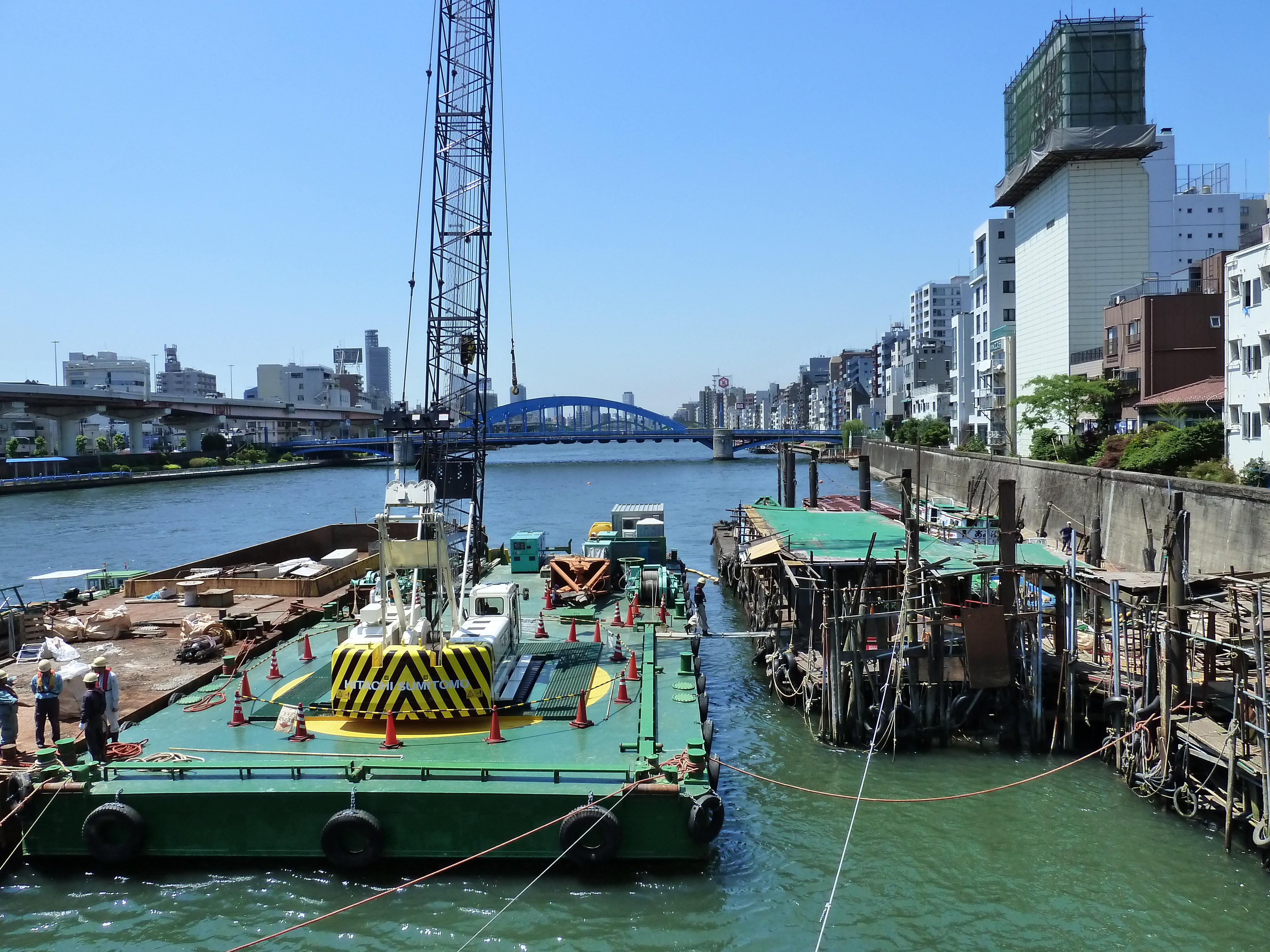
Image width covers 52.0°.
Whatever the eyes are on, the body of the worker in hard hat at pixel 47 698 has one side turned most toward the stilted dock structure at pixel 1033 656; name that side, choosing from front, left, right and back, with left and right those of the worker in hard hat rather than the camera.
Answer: left

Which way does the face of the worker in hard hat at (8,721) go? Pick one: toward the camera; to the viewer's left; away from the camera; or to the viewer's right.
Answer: to the viewer's right

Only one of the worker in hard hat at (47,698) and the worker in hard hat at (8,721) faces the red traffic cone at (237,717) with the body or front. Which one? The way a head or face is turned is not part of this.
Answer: the worker in hard hat at (8,721)

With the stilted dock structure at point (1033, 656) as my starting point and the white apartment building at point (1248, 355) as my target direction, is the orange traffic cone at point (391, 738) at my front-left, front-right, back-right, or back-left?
back-left

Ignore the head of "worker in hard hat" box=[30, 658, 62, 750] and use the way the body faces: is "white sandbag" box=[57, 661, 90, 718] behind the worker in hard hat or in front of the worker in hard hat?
behind

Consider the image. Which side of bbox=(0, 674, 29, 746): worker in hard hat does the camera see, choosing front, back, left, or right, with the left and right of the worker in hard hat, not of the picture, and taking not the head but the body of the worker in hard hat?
right

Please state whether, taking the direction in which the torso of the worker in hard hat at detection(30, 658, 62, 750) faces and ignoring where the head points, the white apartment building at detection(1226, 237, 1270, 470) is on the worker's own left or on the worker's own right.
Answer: on the worker's own left

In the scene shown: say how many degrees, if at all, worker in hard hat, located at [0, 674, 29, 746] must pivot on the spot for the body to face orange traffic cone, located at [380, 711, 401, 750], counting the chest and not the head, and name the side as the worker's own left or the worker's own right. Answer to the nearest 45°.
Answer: approximately 45° to the worker's own right

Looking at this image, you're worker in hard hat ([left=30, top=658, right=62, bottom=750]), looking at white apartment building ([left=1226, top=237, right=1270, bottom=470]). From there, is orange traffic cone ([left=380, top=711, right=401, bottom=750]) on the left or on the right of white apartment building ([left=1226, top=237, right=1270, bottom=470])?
right

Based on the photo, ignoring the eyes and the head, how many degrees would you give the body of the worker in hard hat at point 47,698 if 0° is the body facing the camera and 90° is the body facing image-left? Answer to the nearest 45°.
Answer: approximately 0°
